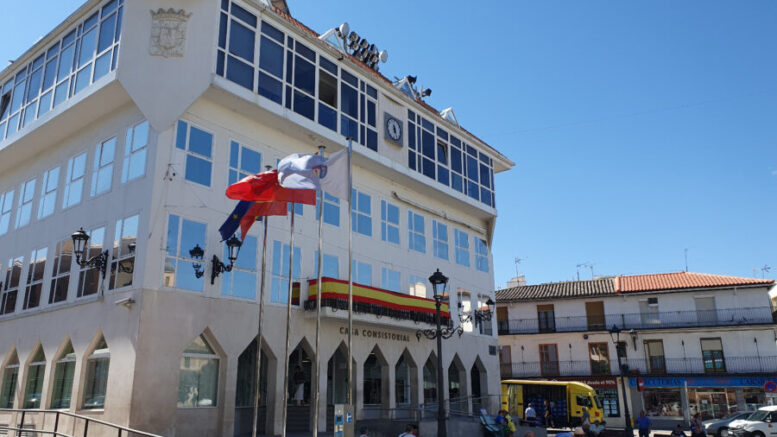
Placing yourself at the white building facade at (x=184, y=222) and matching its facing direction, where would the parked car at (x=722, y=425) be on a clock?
The parked car is roughly at 10 o'clock from the white building facade.

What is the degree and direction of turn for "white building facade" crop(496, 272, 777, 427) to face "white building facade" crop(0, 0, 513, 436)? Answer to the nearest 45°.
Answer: approximately 45° to its right

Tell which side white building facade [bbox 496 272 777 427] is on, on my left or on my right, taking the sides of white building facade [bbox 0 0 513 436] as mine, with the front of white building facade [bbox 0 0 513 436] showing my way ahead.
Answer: on my left

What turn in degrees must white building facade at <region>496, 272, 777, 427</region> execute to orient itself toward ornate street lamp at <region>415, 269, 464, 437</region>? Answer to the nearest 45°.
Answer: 0° — it already faces it

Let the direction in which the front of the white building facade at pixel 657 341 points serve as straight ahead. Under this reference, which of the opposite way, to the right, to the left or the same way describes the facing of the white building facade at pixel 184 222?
to the left

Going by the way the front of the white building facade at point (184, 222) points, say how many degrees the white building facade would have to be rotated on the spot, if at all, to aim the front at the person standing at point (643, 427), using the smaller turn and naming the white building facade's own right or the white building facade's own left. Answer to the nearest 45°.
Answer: approximately 45° to the white building facade's own left

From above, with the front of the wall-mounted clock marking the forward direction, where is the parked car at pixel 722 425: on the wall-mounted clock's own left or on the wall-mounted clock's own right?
on the wall-mounted clock's own left

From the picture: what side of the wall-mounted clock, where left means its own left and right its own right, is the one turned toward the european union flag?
right

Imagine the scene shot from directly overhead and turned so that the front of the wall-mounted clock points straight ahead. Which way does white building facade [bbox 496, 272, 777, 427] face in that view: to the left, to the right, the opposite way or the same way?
to the right
